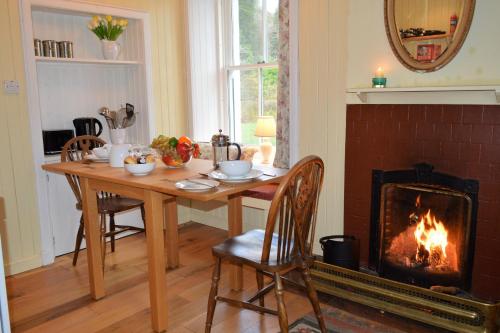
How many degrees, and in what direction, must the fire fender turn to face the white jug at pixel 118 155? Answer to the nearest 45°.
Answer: approximately 45° to its right

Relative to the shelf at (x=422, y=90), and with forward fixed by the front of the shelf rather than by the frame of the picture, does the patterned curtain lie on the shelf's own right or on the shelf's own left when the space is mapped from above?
on the shelf's own right

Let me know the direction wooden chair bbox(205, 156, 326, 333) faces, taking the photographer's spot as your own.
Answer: facing away from the viewer and to the left of the viewer

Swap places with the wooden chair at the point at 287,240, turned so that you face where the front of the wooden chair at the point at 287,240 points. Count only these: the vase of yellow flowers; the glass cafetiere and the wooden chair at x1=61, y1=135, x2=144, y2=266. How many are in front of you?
3

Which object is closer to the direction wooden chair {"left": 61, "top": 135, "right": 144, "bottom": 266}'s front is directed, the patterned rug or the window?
the patterned rug

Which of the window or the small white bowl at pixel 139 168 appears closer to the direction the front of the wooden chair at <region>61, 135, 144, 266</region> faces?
the small white bowl
